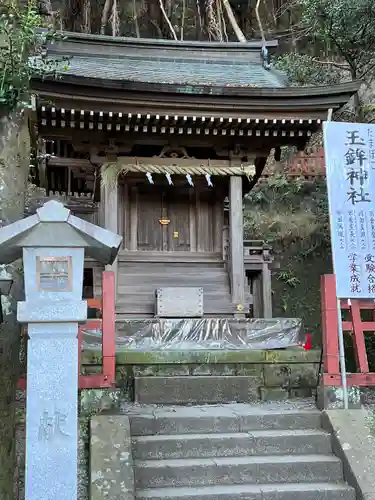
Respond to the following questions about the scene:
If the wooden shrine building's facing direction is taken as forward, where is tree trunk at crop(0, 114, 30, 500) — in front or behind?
in front

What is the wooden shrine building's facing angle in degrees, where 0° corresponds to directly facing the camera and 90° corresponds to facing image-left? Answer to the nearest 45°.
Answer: approximately 0°

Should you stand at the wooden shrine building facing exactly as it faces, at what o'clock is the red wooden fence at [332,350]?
The red wooden fence is roughly at 11 o'clock from the wooden shrine building.

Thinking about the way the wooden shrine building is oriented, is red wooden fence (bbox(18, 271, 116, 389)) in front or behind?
in front

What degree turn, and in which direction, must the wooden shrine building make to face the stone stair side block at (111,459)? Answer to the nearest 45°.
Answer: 0° — it already faces it
